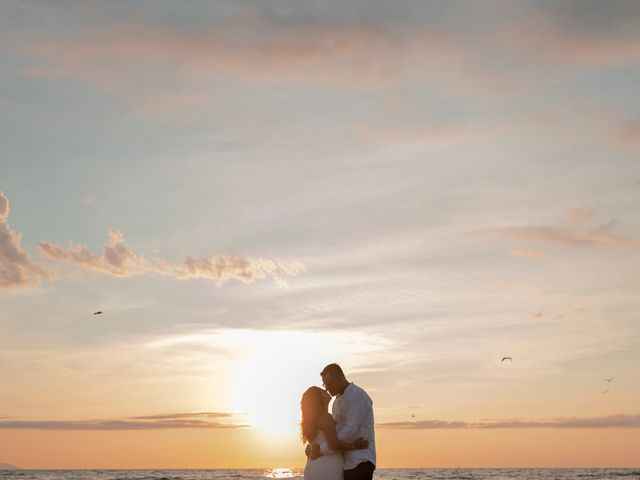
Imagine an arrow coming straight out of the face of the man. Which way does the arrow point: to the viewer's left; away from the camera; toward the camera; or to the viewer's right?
to the viewer's left

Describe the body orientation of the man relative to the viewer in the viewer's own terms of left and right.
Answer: facing to the left of the viewer

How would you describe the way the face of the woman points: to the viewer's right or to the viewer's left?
to the viewer's right
